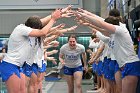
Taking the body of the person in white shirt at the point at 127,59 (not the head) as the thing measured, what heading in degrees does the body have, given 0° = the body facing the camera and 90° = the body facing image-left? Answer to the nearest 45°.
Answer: approximately 90°

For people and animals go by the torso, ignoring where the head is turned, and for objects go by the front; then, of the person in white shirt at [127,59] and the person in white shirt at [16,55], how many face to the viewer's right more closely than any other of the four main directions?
1

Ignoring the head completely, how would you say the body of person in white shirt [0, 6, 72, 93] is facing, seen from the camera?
to the viewer's right

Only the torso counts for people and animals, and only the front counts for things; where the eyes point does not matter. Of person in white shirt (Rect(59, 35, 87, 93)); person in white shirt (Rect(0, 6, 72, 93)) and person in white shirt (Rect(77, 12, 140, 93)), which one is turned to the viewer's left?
person in white shirt (Rect(77, 12, 140, 93))

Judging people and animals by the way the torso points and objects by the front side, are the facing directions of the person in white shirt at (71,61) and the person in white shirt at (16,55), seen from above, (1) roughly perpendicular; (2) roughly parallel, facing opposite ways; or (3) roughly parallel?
roughly perpendicular

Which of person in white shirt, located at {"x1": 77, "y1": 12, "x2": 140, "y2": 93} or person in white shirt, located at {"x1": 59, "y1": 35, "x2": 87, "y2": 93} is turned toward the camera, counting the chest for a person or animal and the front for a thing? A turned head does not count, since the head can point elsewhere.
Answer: person in white shirt, located at {"x1": 59, "y1": 35, "x2": 87, "y2": 93}

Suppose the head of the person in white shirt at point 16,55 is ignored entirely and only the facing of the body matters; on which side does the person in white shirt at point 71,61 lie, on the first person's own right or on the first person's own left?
on the first person's own left

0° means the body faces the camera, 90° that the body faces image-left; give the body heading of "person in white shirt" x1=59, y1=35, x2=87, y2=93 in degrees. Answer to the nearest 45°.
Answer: approximately 0°

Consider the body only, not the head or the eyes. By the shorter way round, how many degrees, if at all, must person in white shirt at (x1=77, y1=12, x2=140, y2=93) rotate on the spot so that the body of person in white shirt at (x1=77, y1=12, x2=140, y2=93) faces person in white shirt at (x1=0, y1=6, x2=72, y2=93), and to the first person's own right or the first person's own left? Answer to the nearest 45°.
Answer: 0° — they already face them

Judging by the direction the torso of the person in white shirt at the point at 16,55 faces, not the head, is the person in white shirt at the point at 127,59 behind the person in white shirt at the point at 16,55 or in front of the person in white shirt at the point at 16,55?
in front

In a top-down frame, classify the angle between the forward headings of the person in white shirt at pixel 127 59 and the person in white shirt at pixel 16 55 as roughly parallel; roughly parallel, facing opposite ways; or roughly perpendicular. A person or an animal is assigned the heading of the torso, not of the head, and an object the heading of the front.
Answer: roughly parallel, facing opposite ways

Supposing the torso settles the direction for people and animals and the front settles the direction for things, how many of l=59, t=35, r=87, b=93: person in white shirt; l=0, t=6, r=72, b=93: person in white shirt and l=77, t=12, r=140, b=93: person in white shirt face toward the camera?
1
